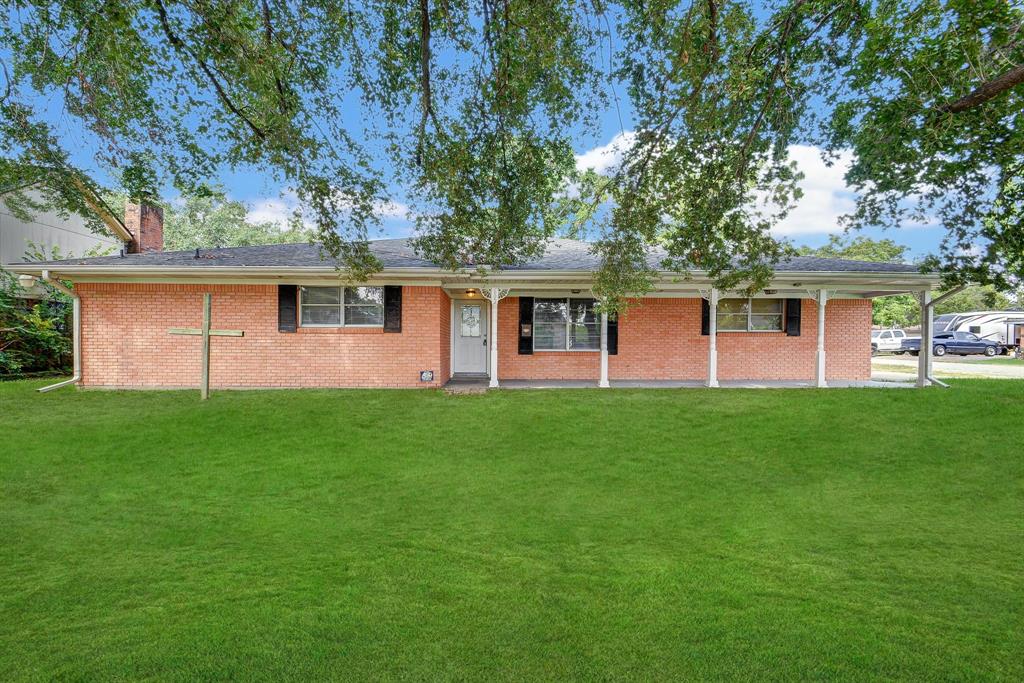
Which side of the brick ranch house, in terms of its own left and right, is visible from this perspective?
front

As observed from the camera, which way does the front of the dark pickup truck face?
facing to the right of the viewer

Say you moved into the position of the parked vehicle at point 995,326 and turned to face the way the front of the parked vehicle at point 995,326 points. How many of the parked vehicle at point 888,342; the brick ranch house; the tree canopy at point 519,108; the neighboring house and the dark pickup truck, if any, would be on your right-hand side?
0

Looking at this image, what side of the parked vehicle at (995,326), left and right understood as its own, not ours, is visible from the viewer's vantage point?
left

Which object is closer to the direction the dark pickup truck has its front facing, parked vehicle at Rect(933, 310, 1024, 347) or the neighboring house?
the parked vehicle

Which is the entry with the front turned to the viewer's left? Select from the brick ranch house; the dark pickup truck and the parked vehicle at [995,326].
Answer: the parked vehicle

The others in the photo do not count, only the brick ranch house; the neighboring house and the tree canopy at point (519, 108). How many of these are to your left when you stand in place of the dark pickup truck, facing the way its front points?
0

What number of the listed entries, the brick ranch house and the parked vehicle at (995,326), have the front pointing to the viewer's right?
0

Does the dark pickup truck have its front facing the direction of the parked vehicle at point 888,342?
no

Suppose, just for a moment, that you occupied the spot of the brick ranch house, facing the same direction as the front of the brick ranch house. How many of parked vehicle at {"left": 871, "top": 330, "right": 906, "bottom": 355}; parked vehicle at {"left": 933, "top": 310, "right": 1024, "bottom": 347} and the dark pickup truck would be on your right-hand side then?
0

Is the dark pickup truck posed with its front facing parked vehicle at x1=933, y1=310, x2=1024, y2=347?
no

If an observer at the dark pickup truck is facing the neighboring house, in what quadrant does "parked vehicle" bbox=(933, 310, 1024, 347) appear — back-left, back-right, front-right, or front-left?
back-right

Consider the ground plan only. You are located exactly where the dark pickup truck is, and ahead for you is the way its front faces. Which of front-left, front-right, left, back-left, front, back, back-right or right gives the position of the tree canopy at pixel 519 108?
right

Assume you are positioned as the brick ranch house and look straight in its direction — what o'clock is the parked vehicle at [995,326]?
The parked vehicle is roughly at 8 o'clock from the brick ranch house.

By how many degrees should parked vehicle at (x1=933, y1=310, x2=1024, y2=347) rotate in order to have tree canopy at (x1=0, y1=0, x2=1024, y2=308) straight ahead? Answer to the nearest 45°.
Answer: approximately 90° to its left
